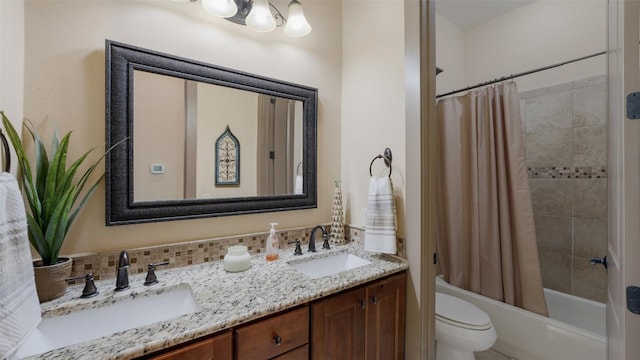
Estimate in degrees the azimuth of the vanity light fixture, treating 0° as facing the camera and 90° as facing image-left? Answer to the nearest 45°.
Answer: approximately 315°

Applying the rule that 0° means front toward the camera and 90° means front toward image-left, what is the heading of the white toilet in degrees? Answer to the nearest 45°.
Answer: approximately 315°

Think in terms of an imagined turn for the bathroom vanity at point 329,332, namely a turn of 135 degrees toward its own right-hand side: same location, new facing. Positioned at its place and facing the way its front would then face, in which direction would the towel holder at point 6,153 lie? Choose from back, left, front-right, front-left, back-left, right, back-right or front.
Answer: front

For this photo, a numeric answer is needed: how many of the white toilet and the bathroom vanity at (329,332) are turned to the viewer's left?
0

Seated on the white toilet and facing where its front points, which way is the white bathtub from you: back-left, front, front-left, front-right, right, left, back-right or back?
left

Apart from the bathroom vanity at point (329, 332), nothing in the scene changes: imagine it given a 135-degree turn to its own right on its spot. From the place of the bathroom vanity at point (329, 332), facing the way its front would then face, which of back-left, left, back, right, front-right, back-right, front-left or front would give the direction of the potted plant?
front
